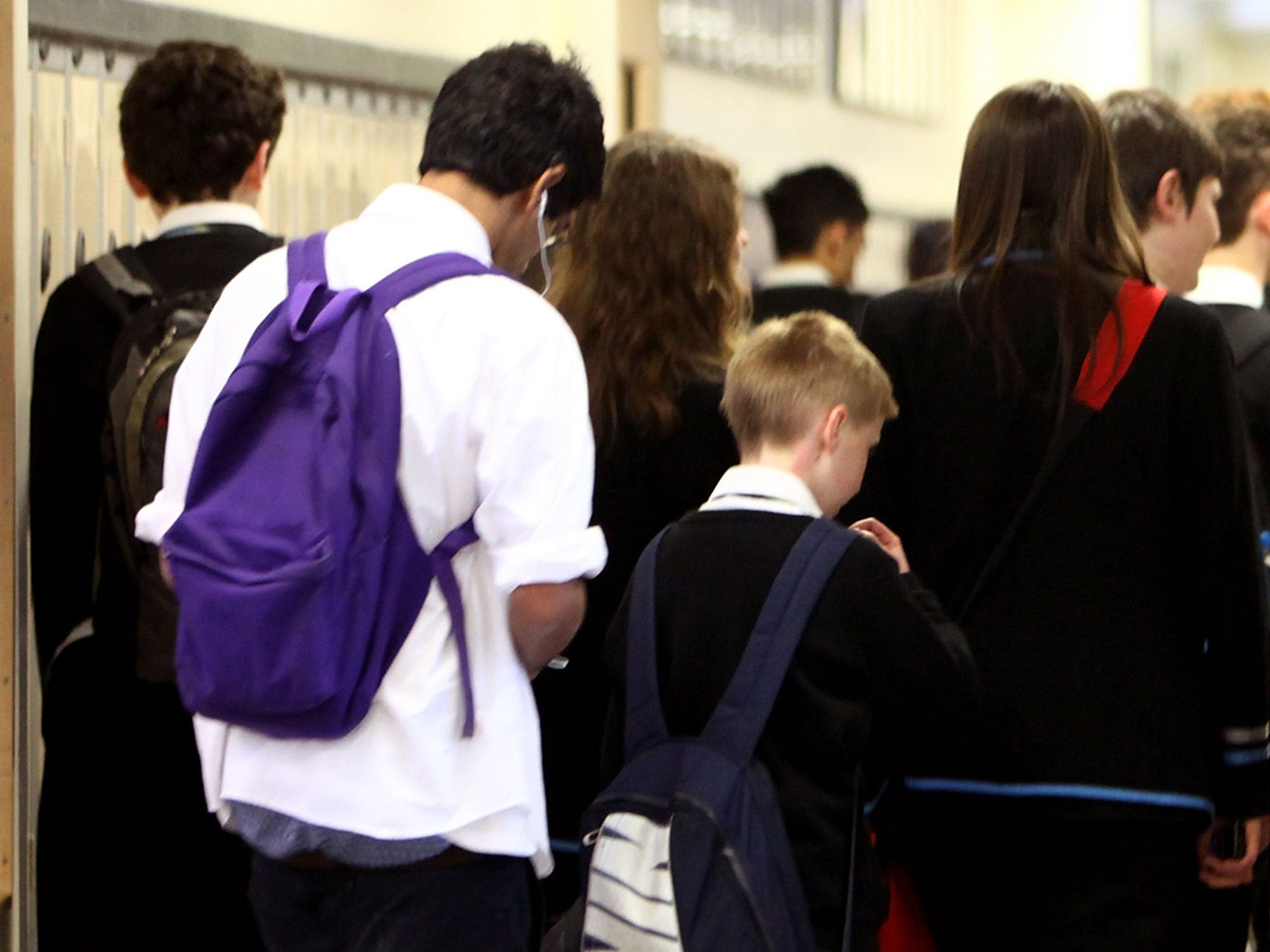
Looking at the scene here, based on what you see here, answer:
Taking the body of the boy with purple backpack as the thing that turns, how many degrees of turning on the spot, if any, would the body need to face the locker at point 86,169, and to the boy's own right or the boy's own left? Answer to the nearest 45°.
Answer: approximately 45° to the boy's own left

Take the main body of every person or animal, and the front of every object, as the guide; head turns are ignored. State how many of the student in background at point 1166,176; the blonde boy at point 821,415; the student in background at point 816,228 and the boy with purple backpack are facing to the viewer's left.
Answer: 0

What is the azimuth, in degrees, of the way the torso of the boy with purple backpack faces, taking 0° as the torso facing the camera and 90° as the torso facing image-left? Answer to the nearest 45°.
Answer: approximately 225°

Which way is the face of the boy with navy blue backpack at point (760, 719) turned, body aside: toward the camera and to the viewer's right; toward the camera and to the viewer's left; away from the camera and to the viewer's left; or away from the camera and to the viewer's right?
away from the camera and to the viewer's right

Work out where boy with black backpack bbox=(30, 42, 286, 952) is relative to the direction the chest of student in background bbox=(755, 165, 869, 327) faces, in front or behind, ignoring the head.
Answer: behind

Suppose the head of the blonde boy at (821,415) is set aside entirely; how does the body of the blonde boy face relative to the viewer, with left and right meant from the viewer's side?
facing away from the viewer and to the right of the viewer

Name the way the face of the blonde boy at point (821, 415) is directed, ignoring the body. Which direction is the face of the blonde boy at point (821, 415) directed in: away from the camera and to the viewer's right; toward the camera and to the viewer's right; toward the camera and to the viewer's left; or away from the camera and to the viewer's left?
away from the camera and to the viewer's right

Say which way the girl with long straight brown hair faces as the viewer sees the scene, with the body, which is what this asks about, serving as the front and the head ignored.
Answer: away from the camera

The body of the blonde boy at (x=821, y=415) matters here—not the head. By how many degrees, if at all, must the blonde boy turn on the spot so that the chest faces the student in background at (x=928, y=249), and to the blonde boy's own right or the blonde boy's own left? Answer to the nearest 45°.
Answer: approximately 45° to the blonde boy's own left

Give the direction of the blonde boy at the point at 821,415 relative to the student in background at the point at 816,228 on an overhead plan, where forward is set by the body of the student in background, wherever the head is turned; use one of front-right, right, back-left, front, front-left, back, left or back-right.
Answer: back-right

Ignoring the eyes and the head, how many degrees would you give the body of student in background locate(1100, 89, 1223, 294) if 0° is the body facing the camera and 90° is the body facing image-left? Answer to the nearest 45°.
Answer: approximately 225°

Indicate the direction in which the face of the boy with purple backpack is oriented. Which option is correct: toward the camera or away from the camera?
away from the camera
